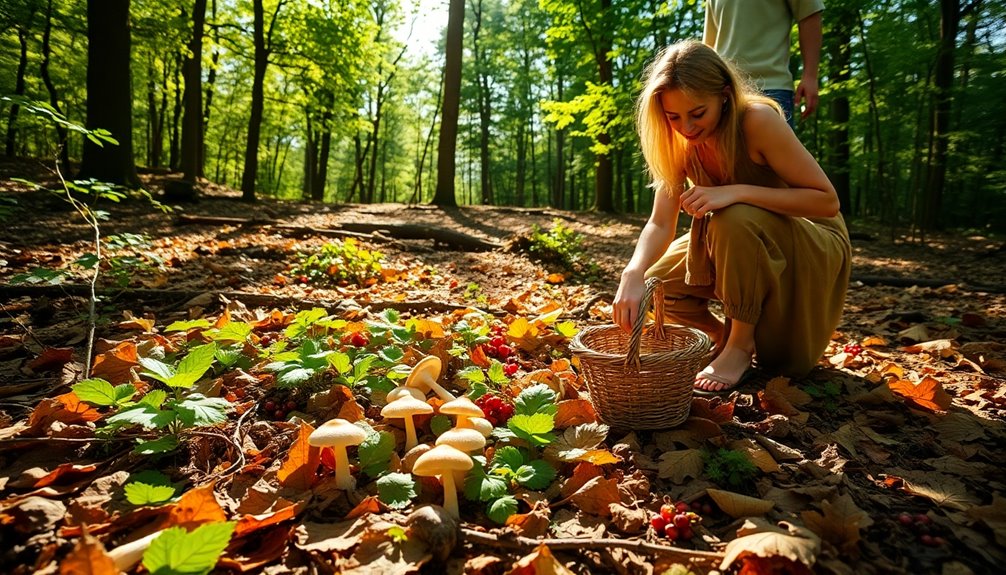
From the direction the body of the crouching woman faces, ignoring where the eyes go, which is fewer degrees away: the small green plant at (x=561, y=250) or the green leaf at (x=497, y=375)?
the green leaf

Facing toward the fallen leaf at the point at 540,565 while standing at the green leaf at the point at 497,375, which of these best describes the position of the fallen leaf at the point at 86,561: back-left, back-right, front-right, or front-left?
front-right

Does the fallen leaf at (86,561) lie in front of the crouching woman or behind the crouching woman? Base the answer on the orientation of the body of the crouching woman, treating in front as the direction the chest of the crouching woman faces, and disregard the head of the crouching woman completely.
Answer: in front

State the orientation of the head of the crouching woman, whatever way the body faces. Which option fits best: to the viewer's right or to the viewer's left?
to the viewer's left

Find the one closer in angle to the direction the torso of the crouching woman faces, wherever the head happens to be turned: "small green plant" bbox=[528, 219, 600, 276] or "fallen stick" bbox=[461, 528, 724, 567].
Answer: the fallen stick

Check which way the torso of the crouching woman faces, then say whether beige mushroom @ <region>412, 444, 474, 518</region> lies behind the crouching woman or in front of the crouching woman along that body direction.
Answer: in front

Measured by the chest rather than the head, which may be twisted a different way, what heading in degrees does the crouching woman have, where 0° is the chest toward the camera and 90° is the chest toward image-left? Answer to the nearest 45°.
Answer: approximately 45°

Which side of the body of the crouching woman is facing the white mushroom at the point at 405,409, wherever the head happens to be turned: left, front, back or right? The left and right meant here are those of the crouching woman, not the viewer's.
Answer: front

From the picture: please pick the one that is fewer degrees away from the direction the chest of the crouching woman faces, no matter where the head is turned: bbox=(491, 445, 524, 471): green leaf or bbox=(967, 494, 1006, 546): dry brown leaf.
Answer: the green leaf

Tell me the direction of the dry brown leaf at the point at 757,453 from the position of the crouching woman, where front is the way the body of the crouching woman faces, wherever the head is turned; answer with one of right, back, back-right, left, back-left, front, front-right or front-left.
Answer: front-left

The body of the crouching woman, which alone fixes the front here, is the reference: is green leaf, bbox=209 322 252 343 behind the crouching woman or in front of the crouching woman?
in front

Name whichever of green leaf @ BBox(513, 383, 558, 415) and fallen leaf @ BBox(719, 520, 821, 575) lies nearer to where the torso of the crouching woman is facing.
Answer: the green leaf

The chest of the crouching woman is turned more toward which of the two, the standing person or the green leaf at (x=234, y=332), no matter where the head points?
the green leaf
